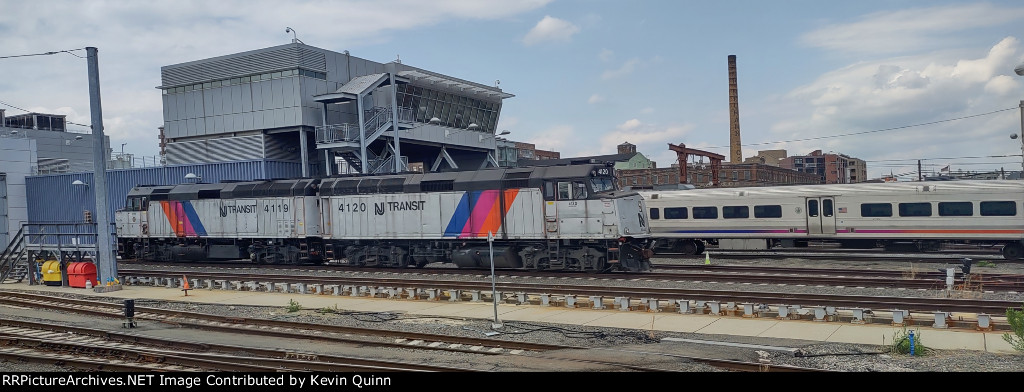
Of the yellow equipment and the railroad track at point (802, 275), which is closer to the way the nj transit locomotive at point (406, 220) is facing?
the railroad track

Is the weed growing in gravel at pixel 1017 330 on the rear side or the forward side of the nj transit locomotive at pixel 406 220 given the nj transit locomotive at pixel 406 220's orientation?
on the forward side

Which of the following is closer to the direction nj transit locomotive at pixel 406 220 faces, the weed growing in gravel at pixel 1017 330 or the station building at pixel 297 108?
the weed growing in gravel

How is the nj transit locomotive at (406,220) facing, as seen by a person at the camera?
facing the viewer and to the right of the viewer

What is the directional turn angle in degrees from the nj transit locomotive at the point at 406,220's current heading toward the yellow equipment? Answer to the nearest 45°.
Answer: approximately 135° to its right

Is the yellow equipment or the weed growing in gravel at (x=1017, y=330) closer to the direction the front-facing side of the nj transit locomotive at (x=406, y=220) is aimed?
the weed growing in gravel

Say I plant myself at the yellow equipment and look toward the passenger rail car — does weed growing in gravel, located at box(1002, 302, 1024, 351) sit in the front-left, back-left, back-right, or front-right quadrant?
front-right

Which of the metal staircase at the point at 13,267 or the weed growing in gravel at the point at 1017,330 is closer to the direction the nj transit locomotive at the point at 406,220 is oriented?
the weed growing in gravel

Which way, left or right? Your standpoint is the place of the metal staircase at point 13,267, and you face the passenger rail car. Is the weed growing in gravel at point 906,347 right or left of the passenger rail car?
right
